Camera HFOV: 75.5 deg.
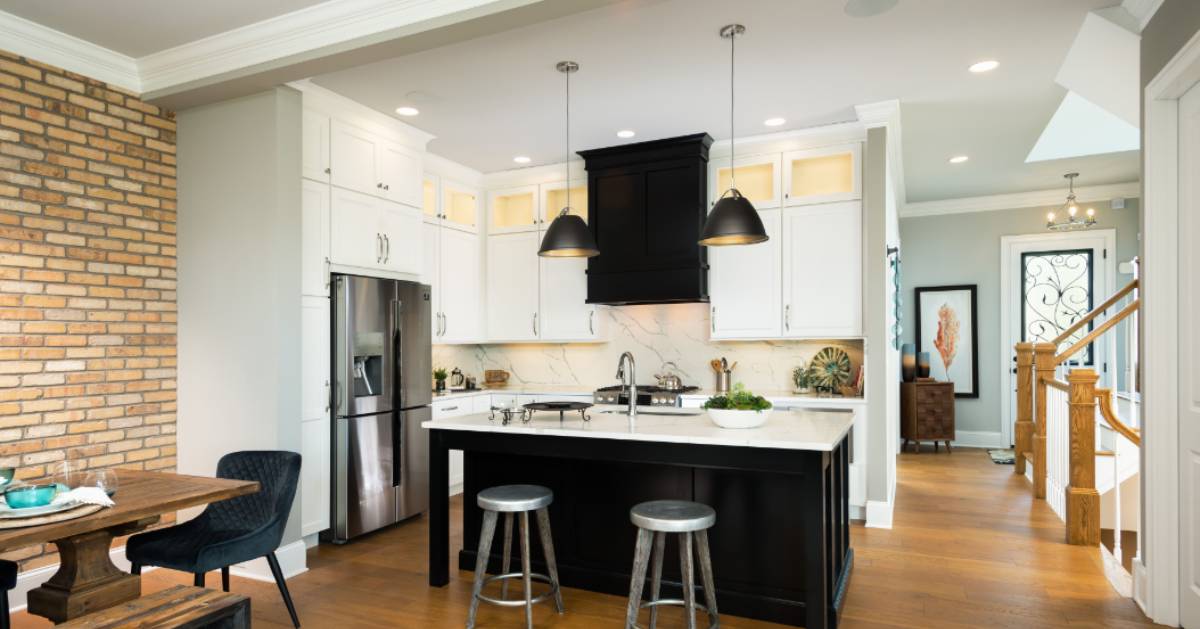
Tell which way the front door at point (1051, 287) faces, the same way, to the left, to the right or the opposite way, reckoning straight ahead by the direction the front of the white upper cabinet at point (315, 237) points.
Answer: to the right

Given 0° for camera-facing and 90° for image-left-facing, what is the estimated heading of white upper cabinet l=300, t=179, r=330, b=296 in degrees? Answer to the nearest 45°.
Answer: approximately 315°

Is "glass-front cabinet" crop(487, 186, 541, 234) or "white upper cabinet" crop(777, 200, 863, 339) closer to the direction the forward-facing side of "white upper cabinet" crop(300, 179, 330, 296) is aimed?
the white upper cabinet

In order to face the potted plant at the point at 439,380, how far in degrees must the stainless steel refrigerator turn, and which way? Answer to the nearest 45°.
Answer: approximately 135° to its left

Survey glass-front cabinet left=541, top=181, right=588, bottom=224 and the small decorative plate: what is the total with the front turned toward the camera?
2

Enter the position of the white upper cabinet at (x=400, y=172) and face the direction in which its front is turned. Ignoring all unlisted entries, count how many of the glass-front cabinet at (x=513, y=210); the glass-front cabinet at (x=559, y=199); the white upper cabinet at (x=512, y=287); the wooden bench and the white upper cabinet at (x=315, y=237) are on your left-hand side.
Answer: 3

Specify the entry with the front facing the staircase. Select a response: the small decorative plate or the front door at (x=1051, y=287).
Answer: the front door

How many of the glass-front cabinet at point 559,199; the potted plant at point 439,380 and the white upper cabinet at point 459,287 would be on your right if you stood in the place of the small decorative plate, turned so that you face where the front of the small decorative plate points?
3
